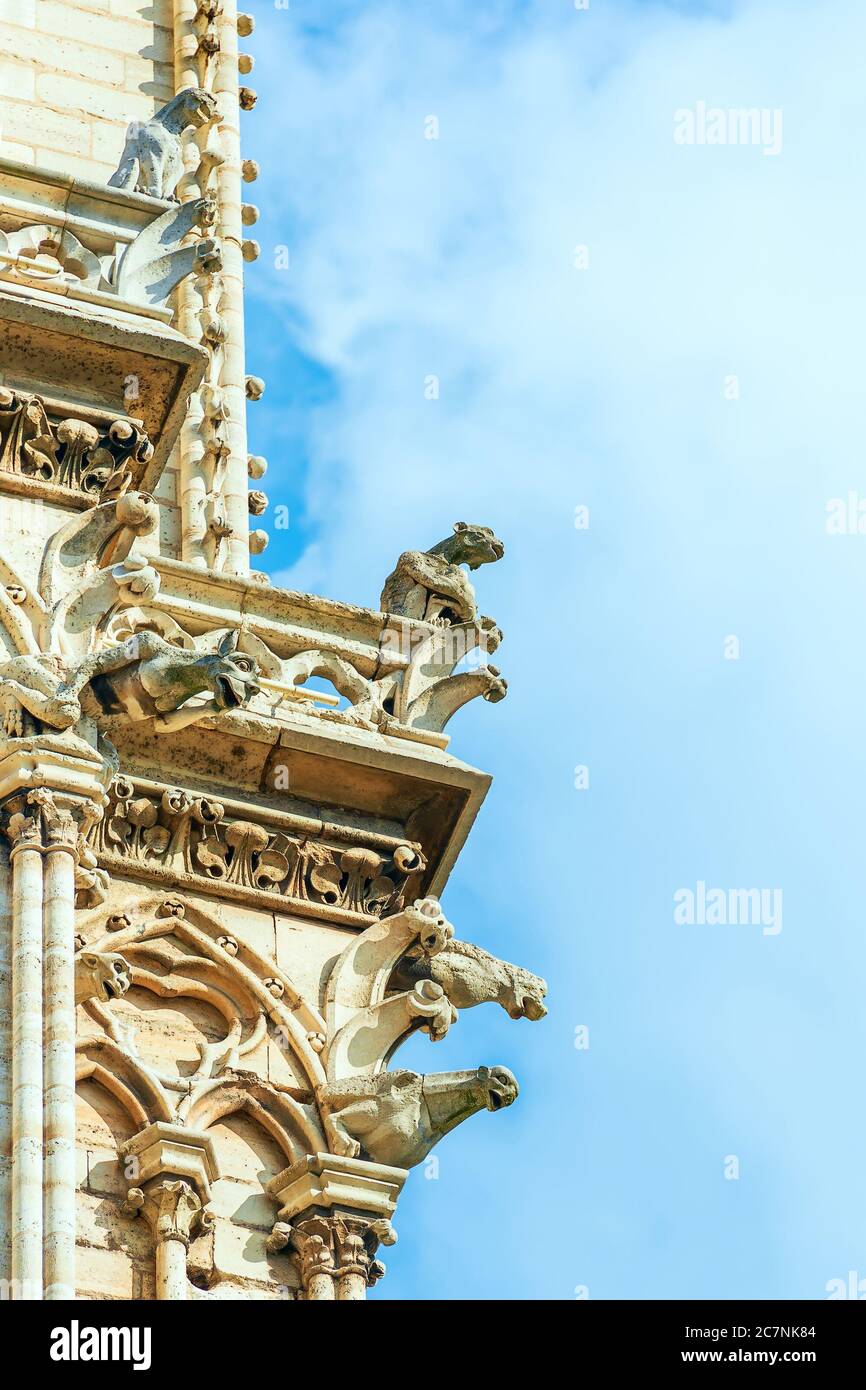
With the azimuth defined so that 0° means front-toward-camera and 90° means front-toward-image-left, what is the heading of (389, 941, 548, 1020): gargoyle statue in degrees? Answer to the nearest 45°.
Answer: approximately 270°
